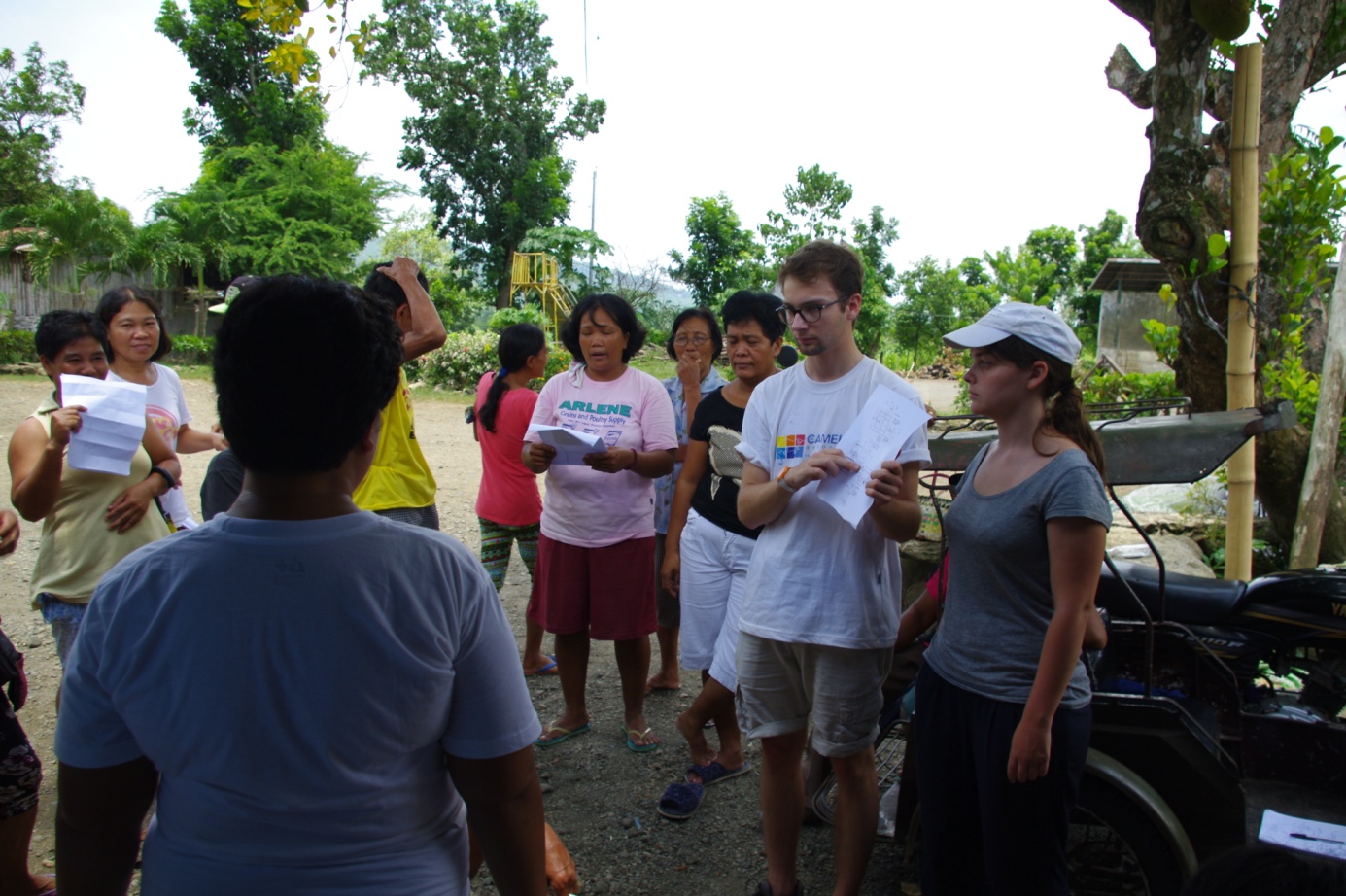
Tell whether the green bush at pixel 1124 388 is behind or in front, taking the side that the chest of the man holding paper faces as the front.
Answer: behind

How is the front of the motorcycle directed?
to the viewer's right

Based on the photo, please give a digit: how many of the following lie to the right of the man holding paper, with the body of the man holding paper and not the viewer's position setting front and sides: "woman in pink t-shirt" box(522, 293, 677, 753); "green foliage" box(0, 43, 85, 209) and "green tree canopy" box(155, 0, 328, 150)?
3

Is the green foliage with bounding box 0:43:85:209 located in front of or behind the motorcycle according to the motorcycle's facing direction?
behind

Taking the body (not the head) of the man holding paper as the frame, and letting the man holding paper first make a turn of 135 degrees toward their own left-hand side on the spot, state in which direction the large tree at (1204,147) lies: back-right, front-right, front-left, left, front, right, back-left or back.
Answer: front-left

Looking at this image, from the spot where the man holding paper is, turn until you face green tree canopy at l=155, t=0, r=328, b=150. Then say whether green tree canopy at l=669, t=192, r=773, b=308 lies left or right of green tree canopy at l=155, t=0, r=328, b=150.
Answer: right

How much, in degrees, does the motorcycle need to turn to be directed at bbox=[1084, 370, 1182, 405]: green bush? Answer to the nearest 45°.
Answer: approximately 90° to its left

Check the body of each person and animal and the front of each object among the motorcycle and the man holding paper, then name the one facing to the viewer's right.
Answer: the motorcycle

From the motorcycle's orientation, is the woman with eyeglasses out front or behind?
behind

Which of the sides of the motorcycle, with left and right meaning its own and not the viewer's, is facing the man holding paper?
back

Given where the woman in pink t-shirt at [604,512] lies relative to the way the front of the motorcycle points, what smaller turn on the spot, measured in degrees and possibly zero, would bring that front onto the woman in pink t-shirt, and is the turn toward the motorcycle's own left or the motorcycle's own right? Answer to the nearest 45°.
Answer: approximately 180°

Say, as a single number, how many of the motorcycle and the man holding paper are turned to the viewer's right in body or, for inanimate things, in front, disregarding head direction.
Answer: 1
